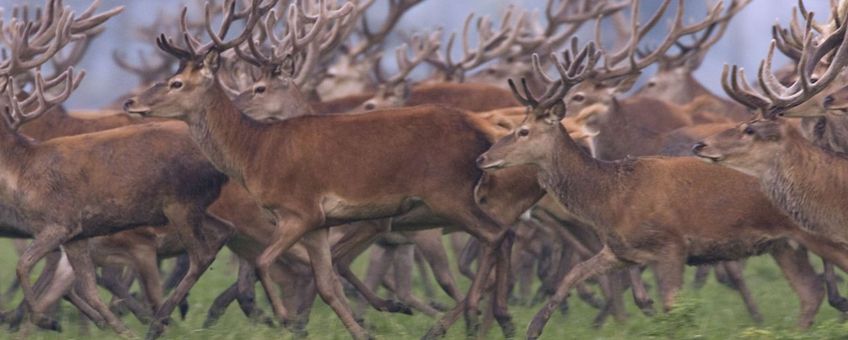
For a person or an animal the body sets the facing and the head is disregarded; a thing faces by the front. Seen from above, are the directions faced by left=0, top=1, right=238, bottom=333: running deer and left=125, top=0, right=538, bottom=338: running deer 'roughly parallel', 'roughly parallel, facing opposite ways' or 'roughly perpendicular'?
roughly parallel

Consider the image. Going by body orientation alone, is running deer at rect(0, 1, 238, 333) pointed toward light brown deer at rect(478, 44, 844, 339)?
no

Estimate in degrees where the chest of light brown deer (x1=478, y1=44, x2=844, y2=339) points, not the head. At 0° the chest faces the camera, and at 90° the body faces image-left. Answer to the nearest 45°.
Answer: approximately 90°

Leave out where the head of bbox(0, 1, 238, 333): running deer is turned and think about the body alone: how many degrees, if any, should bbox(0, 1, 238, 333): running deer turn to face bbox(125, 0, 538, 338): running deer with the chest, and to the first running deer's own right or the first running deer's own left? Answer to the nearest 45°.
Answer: approximately 135° to the first running deer's own left

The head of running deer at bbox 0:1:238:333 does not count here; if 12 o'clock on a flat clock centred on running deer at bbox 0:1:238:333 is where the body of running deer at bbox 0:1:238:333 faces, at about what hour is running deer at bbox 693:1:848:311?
running deer at bbox 693:1:848:311 is roughly at 7 o'clock from running deer at bbox 0:1:238:333.

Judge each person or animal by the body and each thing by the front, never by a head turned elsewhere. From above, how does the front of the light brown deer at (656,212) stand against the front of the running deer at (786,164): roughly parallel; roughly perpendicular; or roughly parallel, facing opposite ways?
roughly parallel

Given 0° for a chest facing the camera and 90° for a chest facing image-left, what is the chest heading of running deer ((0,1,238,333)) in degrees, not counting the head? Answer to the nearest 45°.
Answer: approximately 90°

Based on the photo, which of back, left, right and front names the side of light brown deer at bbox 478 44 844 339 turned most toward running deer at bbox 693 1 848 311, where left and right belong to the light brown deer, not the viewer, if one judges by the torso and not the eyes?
back

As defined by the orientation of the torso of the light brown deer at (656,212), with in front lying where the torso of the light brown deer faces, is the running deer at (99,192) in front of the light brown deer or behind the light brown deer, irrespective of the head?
in front

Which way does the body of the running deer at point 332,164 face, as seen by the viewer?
to the viewer's left

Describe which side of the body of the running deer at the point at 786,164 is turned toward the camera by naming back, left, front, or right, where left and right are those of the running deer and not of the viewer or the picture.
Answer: left
